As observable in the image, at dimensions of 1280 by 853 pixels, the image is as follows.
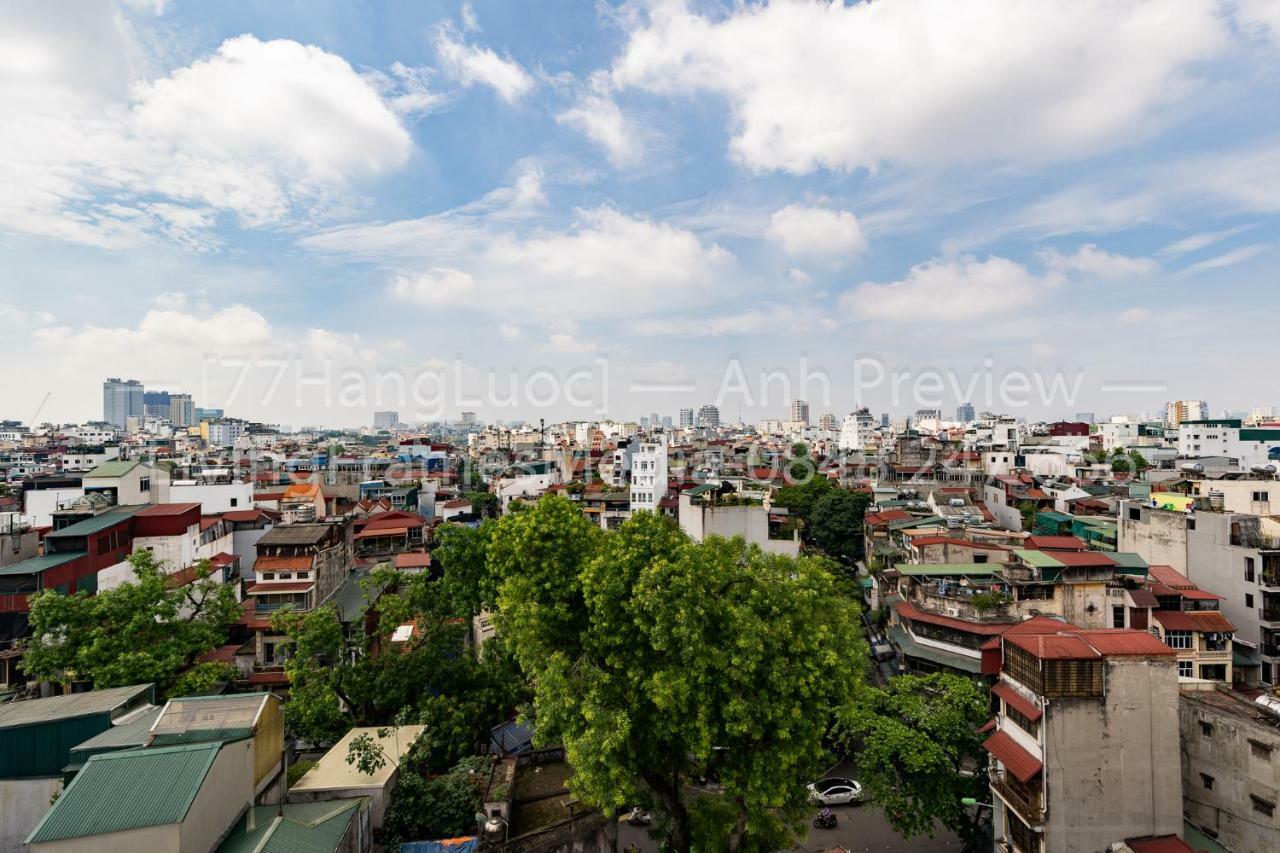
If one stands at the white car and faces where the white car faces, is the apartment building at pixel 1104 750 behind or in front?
behind

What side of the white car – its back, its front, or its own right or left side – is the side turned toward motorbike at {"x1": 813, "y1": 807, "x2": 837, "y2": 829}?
left

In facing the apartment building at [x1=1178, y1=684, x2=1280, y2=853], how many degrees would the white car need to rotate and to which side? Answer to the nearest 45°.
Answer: approximately 180°

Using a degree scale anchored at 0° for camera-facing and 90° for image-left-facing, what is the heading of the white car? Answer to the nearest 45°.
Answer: approximately 90°

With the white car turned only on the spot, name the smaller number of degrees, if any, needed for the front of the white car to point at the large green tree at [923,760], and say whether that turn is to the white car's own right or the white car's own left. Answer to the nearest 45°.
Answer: approximately 135° to the white car's own left

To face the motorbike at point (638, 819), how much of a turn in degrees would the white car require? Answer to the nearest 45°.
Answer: approximately 45° to its left

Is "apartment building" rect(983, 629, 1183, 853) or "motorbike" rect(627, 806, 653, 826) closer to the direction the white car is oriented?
the motorbike

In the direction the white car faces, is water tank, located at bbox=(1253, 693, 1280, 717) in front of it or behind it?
behind

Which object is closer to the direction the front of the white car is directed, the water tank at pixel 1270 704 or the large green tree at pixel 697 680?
the large green tree

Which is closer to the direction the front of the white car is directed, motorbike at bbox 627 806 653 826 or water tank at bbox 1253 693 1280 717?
the motorbike

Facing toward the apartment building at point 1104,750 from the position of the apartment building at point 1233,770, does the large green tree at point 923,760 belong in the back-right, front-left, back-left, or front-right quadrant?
front-right
